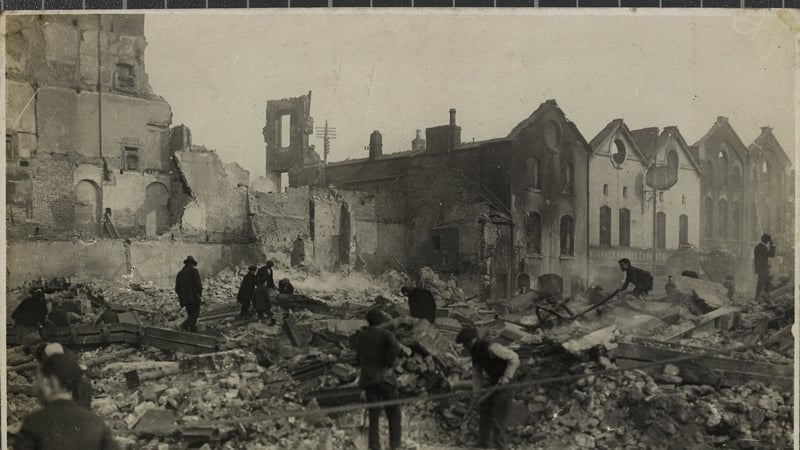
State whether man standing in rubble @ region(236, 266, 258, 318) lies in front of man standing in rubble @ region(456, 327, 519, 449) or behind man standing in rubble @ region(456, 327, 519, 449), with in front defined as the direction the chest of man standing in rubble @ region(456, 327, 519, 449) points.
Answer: in front

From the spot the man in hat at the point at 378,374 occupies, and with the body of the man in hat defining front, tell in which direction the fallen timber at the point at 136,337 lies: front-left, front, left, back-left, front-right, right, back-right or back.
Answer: left

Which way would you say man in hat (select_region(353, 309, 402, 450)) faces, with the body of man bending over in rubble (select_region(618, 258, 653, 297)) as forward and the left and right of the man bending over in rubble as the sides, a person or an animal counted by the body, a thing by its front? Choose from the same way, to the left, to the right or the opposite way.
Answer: to the right

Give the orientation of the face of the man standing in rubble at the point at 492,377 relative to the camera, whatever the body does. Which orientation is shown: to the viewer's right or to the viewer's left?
to the viewer's left

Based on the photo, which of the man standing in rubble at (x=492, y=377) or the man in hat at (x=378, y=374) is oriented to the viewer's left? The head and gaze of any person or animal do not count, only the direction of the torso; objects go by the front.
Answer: the man standing in rubble

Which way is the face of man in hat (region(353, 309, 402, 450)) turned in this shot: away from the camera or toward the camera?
away from the camera

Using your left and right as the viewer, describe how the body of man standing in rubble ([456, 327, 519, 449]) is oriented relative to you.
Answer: facing to the left of the viewer

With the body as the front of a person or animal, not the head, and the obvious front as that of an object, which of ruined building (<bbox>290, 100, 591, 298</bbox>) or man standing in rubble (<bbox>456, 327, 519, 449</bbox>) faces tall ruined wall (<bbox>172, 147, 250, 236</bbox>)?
the man standing in rubble

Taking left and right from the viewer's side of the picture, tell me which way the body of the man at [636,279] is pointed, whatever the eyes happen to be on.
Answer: facing to the left of the viewer

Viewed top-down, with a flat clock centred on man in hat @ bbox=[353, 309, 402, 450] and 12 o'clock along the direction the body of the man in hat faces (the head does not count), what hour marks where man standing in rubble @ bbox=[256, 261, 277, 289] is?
The man standing in rubble is roughly at 10 o'clock from the man in hat.

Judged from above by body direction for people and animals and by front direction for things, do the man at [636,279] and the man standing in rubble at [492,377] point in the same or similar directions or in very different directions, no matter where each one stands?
same or similar directions

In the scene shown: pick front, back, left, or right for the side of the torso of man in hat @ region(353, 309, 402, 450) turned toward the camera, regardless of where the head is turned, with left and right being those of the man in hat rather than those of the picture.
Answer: back
